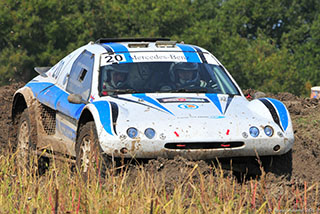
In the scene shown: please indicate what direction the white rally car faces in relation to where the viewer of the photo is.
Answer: facing the viewer and to the right of the viewer
